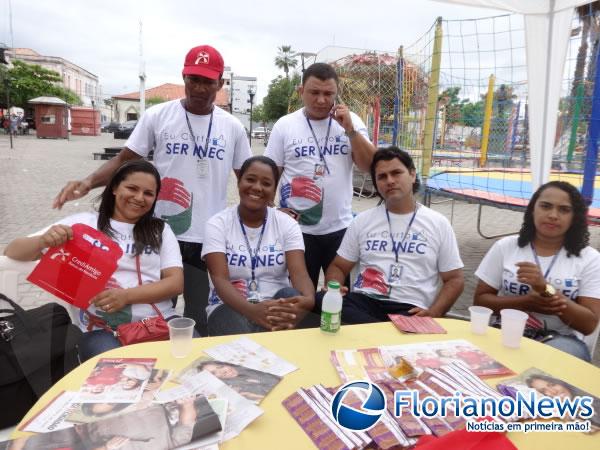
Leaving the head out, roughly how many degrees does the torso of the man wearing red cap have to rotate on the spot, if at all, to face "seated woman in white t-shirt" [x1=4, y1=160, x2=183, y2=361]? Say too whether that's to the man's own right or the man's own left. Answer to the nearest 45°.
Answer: approximately 45° to the man's own right

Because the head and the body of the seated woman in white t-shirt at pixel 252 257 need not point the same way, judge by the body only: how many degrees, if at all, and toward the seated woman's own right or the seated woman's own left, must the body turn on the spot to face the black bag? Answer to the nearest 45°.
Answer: approximately 45° to the seated woman's own right

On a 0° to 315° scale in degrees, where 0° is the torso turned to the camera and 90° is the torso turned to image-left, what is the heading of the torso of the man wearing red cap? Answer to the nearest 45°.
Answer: approximately 0°

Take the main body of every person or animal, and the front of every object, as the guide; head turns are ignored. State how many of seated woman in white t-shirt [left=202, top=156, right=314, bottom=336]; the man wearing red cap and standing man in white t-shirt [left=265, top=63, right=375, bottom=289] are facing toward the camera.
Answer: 3

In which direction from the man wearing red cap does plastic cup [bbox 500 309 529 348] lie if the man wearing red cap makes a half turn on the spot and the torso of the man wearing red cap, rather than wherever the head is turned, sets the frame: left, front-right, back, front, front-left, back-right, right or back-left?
back-right

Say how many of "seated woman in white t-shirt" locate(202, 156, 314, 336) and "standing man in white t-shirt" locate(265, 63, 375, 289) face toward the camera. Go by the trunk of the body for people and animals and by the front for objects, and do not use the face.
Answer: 2

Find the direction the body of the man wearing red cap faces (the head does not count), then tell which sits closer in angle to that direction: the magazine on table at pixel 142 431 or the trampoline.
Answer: the magazine on table

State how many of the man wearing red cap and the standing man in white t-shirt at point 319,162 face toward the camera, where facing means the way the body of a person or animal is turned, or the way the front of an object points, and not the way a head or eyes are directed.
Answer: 2

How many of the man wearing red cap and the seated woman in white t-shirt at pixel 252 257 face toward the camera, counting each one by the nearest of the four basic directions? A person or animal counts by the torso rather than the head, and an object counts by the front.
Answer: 2

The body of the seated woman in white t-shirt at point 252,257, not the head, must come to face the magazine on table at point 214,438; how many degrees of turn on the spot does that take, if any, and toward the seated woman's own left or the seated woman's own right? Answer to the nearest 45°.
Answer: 0° — they already face it

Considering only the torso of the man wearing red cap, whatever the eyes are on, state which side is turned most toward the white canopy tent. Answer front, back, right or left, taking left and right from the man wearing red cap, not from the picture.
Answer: left

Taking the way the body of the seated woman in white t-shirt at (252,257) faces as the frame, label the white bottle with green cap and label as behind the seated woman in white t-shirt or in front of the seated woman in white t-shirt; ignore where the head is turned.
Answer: in front

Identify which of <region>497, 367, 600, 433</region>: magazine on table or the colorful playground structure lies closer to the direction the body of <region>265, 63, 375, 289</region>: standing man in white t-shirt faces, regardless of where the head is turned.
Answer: the magazine on table
